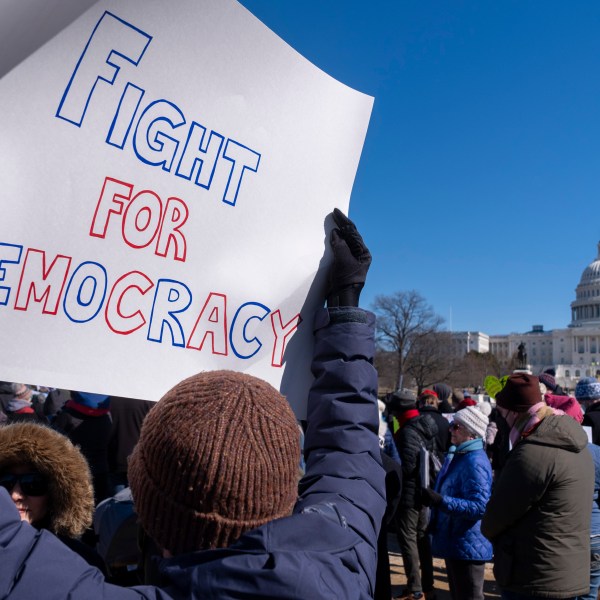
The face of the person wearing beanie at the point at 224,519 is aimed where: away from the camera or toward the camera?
away from the camera

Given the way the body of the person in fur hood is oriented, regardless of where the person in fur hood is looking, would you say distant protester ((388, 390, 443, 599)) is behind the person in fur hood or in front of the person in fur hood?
behind

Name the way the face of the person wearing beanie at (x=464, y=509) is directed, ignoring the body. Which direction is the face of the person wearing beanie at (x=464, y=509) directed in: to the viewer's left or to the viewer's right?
to the viewer's left
